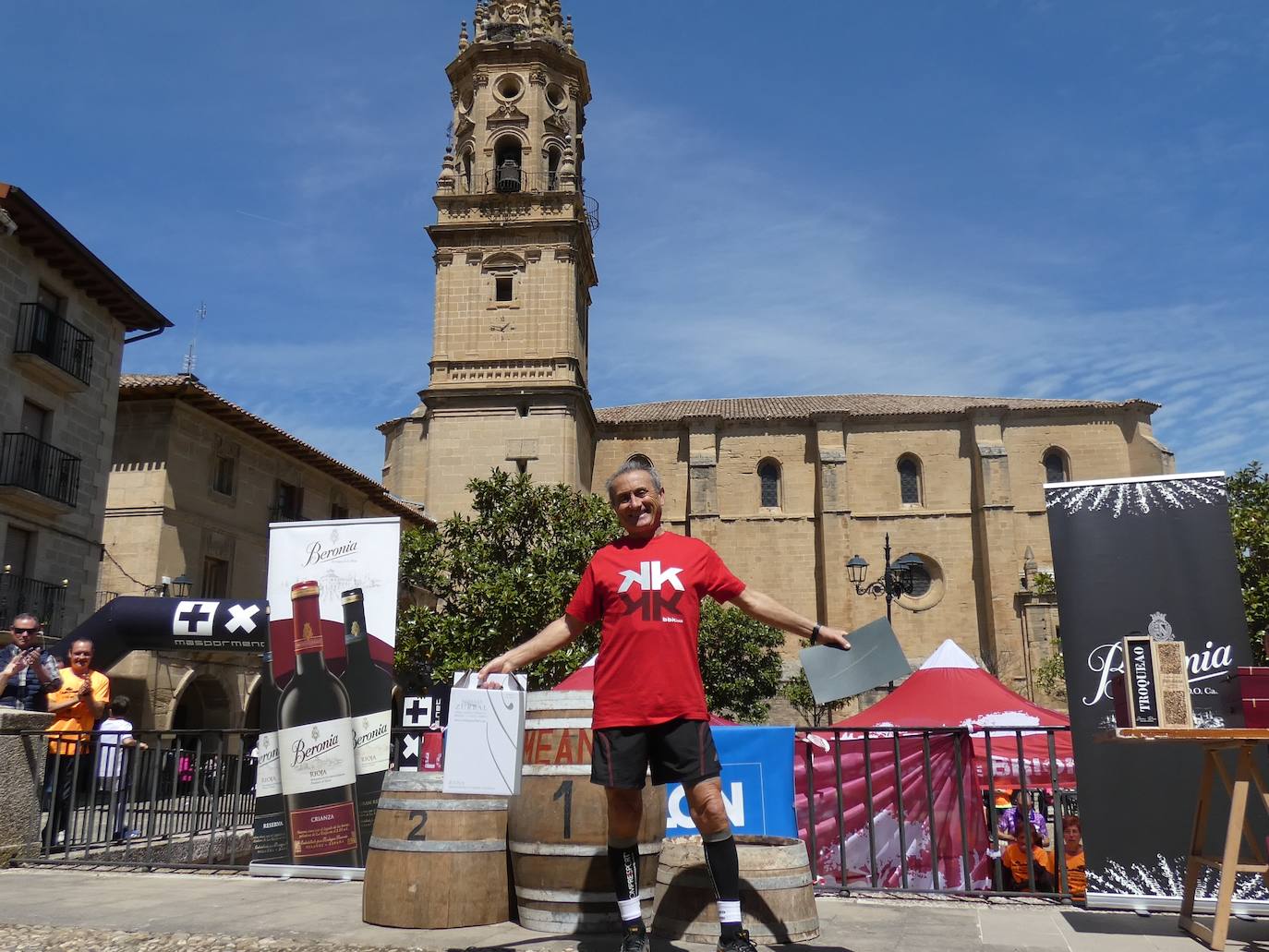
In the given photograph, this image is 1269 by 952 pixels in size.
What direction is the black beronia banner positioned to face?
toward the camera

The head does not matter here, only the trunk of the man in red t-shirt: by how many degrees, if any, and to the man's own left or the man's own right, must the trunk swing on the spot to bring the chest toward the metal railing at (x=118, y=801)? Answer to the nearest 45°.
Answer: approximately 135° to the man's own right

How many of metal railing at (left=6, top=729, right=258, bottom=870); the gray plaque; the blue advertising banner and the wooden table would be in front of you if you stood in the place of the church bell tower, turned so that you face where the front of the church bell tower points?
4

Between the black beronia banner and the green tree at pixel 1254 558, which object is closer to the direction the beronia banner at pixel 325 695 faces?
the black beronia banner

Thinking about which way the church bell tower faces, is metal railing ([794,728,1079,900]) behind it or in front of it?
in front

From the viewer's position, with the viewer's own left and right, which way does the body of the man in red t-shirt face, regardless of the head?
facing the viewer

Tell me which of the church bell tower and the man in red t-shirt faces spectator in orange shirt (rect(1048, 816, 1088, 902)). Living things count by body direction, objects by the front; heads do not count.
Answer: the church bell tower

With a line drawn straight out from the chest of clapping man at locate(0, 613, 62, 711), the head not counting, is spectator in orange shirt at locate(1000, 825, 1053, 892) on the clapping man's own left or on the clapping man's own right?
on the clapping man's own left

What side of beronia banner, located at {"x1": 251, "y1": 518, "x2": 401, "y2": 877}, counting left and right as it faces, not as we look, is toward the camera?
front

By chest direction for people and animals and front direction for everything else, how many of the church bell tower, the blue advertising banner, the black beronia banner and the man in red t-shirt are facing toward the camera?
4

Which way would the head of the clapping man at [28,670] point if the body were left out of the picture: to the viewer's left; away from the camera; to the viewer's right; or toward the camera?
toward the camera

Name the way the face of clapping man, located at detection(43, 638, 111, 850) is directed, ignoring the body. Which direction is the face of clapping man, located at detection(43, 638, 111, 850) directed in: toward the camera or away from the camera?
toward the camera

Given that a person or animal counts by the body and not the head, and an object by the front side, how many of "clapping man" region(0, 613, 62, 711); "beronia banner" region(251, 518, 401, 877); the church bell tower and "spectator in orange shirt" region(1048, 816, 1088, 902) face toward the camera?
4

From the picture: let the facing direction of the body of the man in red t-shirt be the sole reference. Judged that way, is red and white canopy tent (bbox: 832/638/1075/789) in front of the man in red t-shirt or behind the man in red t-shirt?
behind

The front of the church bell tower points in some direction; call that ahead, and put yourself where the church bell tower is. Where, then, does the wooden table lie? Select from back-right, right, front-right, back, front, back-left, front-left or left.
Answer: front

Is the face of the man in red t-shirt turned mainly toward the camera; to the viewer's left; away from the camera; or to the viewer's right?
toward the camera

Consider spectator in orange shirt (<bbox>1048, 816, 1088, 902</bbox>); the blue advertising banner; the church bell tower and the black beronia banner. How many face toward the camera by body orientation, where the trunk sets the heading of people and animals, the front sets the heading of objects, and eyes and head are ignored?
4

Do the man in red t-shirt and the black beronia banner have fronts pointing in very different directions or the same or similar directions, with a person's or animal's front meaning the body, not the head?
same or similar directions

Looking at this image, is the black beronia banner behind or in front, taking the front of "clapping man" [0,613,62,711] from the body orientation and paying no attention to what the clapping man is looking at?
in front

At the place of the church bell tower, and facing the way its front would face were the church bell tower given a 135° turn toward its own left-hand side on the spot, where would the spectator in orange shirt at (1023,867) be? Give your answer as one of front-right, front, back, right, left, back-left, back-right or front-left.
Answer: back-right

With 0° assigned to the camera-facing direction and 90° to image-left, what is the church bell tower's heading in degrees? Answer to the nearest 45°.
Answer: approximately 0°
